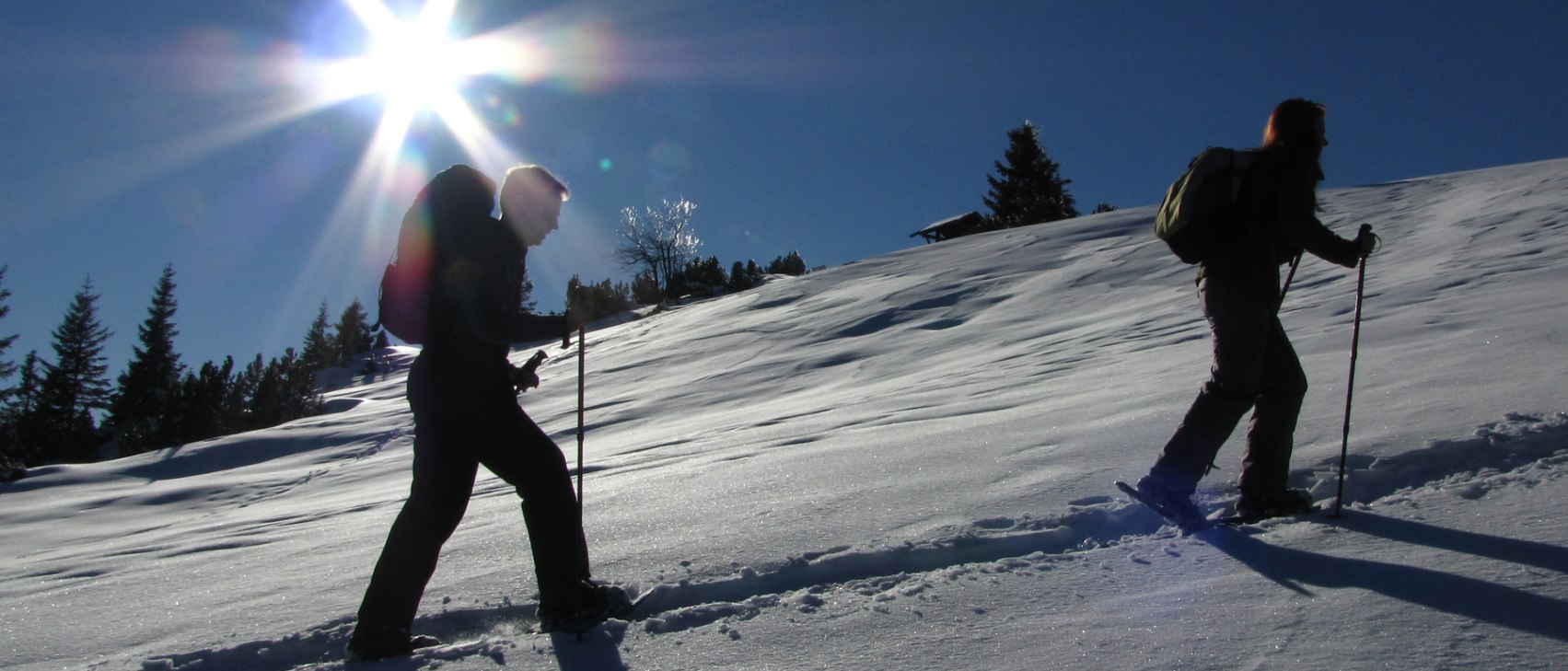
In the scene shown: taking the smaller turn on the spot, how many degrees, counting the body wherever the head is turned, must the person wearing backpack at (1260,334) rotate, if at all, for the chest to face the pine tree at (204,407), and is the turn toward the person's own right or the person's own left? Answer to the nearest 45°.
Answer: approximately 135° to the person's own left

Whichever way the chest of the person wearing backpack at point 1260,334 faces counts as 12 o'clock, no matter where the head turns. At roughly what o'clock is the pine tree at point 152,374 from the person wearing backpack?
The pine tree is roughly at 7 o'clock from the person wearing backpack.

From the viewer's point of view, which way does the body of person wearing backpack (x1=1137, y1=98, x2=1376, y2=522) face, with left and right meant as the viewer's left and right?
facing to the right of the viewer

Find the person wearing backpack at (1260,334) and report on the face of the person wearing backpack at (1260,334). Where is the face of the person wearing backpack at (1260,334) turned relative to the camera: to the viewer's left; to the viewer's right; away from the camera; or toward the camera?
to the viewer's right

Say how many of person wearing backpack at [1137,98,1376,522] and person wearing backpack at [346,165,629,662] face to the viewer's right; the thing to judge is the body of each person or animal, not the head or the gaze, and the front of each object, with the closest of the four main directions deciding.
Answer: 2

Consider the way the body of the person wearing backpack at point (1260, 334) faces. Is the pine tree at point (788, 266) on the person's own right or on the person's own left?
on the person's own left

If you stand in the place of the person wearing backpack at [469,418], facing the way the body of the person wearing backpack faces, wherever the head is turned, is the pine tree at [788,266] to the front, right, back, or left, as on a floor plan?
left

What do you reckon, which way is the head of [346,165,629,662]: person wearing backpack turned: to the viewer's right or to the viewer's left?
to the viewer's right

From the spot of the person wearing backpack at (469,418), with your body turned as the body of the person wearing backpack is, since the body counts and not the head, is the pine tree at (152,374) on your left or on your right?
on your left

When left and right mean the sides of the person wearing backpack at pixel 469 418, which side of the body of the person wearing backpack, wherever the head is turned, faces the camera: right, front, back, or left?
right
